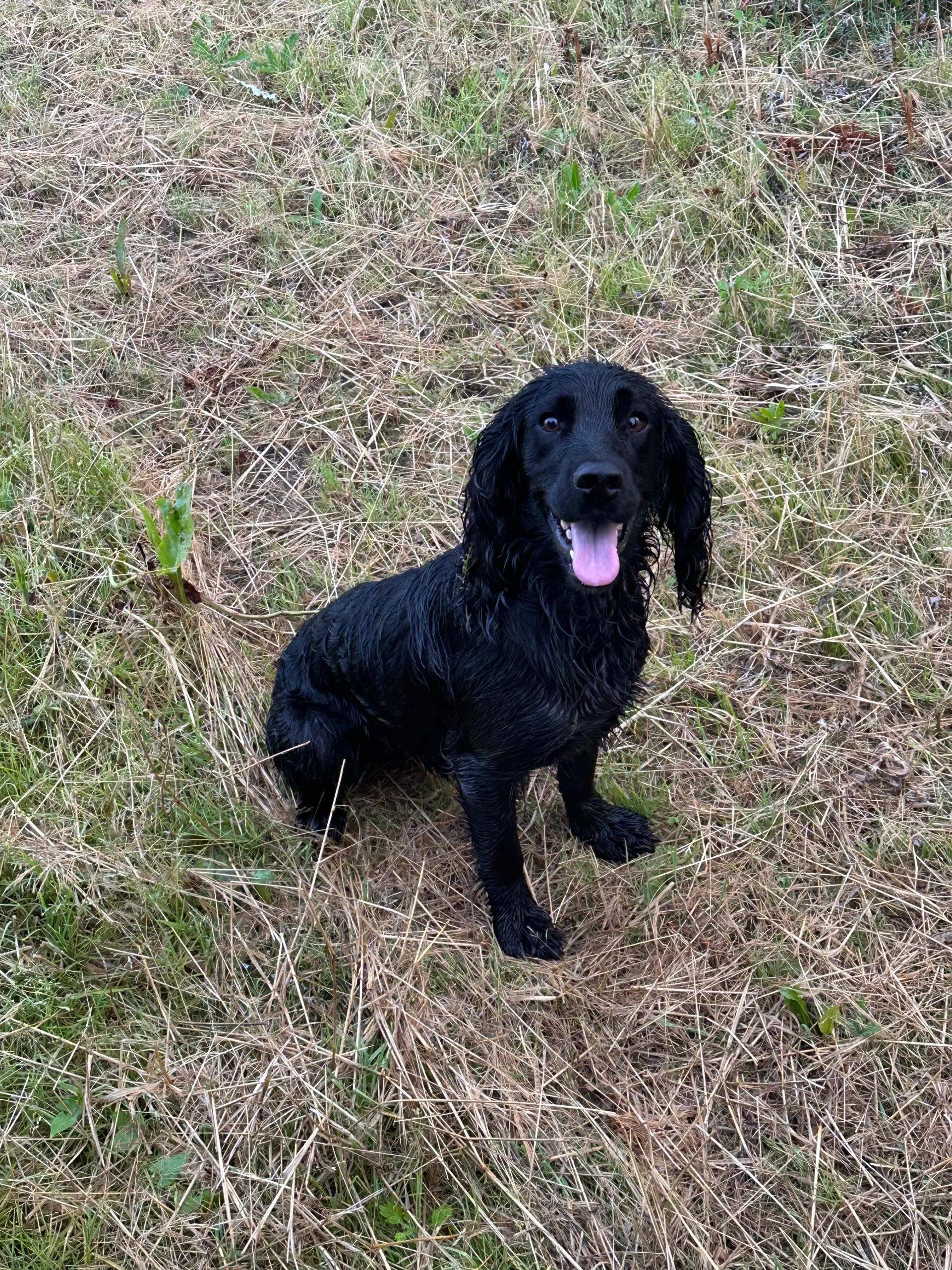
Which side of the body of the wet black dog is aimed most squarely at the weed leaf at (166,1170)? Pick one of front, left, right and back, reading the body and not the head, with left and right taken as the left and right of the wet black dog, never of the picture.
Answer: right

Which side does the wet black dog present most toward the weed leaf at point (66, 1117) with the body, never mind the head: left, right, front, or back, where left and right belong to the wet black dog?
right

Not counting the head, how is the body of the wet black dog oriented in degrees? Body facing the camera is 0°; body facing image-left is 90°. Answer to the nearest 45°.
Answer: approximately 315°
